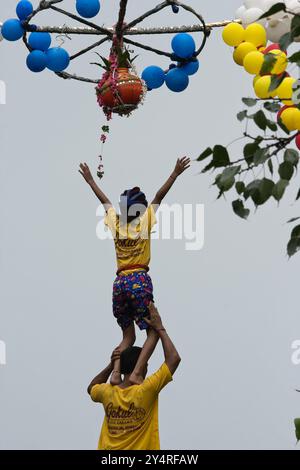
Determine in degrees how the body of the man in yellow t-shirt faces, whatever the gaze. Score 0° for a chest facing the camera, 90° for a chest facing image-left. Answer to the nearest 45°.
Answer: approximately 180°

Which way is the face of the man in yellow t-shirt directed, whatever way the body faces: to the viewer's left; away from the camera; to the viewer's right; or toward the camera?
away from the camera

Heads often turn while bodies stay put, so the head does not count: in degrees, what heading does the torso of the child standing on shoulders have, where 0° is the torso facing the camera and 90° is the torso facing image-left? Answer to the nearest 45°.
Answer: approximately 180°
